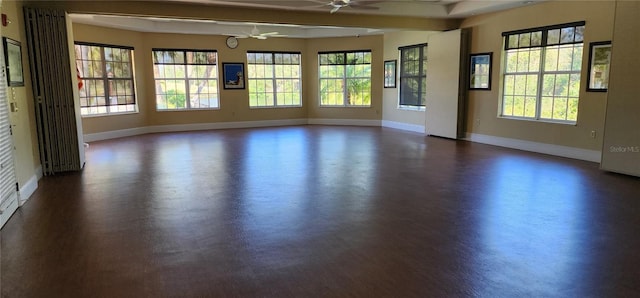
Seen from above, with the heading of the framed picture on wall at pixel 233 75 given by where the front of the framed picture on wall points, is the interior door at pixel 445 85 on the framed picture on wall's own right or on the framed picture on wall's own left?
on the framed picture on wall's own left

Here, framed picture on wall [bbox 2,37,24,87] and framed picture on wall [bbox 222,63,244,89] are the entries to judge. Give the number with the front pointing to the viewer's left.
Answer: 0

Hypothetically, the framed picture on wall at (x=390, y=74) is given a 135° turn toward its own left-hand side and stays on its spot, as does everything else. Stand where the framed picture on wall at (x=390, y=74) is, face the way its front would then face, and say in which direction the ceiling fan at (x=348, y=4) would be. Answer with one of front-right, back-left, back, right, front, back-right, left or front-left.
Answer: right

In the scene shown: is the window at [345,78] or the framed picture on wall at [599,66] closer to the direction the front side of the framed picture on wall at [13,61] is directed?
the framed picture on wall

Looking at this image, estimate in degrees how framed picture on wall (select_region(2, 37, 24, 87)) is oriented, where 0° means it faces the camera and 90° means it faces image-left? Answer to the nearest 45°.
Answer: approximately 315°

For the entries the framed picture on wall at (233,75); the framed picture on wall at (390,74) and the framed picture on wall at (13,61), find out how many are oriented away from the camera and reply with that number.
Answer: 0

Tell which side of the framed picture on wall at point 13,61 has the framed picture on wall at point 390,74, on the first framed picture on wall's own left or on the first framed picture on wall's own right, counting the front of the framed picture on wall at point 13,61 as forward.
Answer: on the first framed picture on wall's own left

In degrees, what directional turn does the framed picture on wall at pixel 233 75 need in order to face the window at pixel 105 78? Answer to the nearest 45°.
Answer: approximately 45° to its right

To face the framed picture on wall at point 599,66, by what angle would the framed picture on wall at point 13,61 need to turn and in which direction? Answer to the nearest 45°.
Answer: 0° — it already faces it

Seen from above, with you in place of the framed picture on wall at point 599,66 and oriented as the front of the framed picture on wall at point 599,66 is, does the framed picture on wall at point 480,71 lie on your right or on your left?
on your right

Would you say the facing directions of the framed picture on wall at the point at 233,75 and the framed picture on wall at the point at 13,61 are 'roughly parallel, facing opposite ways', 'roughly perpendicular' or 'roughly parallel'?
roughly perpendicular

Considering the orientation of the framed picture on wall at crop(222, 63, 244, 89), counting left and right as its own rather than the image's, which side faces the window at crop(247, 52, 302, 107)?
left

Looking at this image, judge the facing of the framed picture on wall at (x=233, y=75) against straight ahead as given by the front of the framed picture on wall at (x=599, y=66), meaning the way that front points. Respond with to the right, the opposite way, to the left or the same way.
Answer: to the left

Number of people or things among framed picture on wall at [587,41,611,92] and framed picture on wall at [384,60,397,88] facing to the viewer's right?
0

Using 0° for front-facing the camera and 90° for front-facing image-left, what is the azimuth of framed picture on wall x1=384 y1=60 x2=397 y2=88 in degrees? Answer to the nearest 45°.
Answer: approximately 45°

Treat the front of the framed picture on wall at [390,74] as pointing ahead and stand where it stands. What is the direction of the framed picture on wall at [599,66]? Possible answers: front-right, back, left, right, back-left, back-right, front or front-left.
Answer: left

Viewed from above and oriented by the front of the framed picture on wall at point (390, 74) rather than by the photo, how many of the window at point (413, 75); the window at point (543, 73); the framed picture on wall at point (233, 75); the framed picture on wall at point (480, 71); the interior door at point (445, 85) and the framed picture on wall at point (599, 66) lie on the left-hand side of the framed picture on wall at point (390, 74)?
5

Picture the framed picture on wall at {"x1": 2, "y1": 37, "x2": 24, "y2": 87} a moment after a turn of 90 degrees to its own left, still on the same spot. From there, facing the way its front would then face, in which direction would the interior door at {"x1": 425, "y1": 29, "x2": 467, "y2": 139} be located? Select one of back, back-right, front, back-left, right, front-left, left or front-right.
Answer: front-right

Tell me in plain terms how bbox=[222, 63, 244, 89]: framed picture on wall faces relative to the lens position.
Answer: facing the viewer
